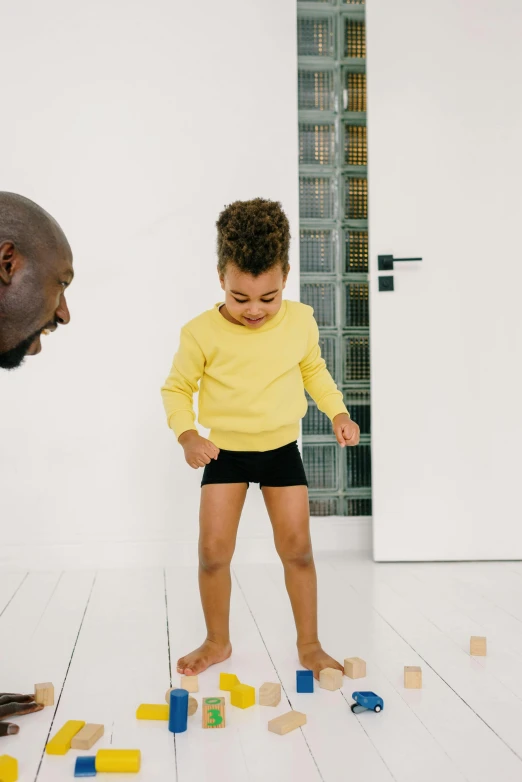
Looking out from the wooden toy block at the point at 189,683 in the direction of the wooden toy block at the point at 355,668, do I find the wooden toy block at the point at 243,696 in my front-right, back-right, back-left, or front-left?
front-right

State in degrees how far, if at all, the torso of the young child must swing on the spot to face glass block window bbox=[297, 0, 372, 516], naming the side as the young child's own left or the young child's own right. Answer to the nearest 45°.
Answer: approximately 180°

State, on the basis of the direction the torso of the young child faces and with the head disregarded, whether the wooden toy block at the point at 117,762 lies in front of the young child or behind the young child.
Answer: in front

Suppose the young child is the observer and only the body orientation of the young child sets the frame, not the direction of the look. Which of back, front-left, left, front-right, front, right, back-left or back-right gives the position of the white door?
back-left

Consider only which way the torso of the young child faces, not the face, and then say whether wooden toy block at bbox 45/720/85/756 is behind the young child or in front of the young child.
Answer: in front

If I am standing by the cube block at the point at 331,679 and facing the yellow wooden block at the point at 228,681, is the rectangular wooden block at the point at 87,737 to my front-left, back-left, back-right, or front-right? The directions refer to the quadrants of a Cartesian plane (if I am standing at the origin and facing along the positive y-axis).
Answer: front-left

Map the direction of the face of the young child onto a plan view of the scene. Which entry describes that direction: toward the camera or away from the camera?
toward the camera

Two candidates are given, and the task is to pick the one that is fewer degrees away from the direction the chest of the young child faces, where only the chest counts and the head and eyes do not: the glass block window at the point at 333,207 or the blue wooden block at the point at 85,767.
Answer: the blue wooden block

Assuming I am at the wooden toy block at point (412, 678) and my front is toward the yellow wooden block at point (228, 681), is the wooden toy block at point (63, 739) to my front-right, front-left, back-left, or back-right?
front-left

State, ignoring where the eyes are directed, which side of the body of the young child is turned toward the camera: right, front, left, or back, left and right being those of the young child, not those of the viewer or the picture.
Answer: front

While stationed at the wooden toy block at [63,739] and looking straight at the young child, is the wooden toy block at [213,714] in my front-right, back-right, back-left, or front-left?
front-right
